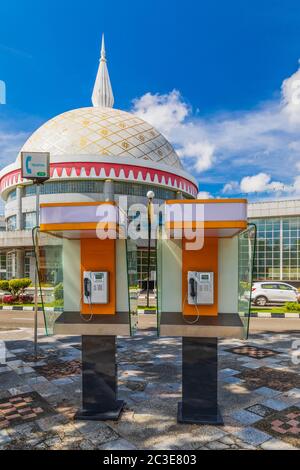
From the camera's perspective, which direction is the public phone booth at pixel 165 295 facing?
toward the camera

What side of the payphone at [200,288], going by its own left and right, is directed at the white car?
back

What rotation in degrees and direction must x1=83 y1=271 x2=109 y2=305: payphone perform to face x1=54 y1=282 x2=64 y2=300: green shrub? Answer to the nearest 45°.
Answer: approximately 135° to its right

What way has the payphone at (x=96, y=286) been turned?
toward the camera

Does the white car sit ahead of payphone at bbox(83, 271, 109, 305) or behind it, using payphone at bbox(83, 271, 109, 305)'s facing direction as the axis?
behind

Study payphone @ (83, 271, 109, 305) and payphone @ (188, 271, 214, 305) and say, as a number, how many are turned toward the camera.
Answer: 2

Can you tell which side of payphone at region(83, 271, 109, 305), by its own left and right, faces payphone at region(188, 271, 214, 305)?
left
